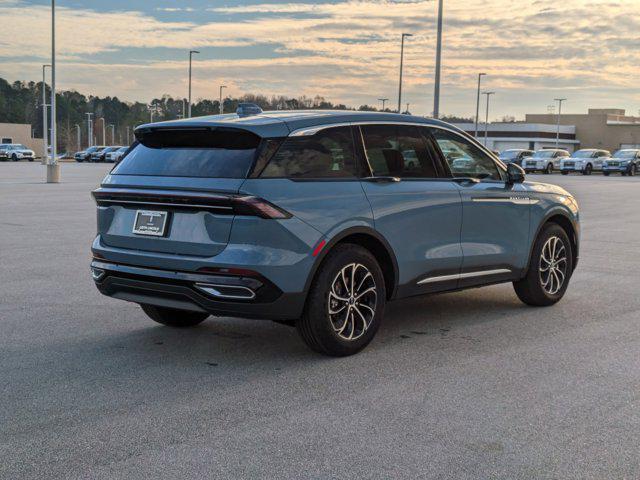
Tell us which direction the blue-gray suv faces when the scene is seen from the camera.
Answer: facing away from the viewer and to the right of the viewer

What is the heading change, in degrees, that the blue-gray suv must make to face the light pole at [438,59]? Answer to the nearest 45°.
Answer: approximately 45° to its left
